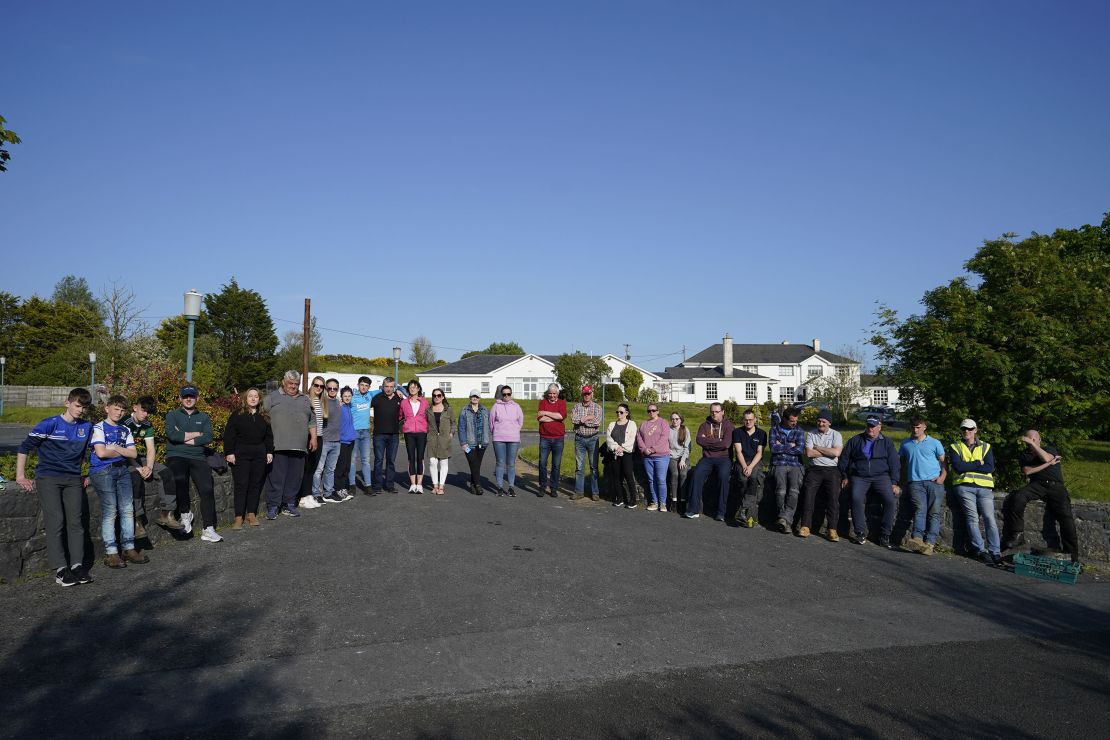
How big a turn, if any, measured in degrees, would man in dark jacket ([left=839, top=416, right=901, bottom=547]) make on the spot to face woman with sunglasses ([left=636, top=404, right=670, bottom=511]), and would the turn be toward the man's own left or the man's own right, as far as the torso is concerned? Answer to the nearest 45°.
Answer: approximately 90° to the man's own right

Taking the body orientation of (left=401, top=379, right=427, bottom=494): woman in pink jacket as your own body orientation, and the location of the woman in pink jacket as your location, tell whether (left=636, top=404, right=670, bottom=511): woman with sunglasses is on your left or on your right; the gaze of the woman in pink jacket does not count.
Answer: on your left

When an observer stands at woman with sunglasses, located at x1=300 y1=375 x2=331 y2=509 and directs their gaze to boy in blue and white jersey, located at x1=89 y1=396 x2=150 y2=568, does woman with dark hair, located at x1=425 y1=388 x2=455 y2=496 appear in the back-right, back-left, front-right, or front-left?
back-left

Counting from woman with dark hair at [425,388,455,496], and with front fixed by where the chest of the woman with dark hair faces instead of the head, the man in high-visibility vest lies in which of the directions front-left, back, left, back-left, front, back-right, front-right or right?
front-left

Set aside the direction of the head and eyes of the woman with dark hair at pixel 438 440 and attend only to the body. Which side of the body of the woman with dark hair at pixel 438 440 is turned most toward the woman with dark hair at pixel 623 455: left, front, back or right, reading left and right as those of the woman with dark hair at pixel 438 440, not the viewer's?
left

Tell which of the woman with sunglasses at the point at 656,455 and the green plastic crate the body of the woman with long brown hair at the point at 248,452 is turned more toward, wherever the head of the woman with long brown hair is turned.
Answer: the green plastic crate

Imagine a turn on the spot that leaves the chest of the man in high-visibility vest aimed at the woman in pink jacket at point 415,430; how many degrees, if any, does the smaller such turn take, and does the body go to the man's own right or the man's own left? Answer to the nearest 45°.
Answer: approximately 90° to the man's own right

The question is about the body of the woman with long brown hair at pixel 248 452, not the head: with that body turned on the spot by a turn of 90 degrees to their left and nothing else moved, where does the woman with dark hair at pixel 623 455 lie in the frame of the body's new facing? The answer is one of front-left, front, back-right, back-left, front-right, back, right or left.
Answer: front

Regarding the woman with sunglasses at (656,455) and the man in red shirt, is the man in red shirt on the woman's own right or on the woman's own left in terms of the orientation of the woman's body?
on the woman's own right

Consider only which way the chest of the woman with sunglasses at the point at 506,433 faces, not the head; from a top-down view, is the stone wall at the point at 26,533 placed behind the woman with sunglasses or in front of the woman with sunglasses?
in front
